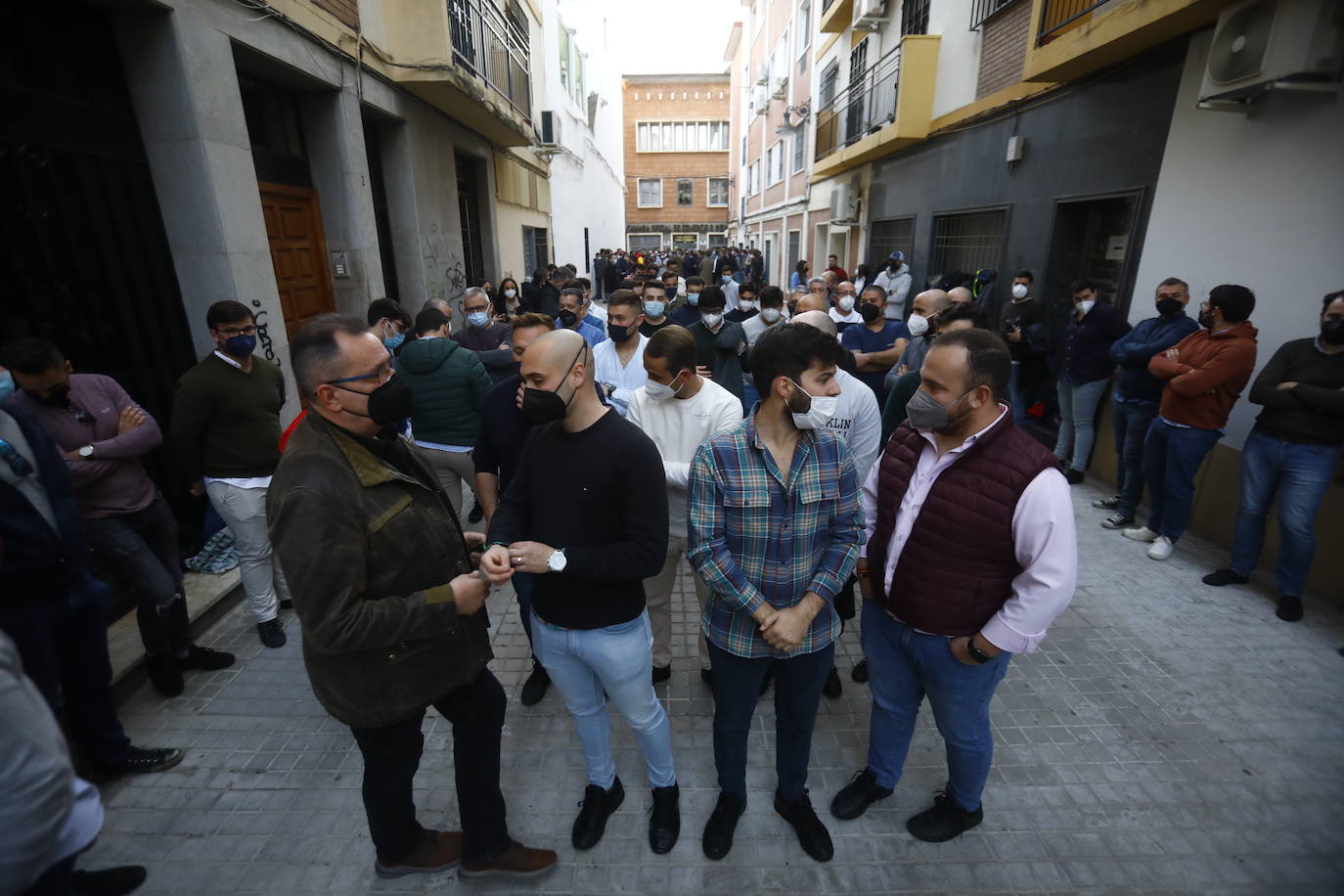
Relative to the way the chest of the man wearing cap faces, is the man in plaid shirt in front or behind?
in front

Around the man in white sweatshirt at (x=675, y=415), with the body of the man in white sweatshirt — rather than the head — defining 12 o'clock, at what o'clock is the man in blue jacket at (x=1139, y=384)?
The man in blue jacket is roughly at 8 o'clock from the man in white sweatshirt.

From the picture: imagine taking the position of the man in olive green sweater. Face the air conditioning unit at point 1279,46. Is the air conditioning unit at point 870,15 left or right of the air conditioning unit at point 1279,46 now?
left

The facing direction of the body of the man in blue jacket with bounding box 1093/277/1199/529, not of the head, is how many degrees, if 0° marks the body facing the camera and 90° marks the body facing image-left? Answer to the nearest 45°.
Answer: approximately 45°

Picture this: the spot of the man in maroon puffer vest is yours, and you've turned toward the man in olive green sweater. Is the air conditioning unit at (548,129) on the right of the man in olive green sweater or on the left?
right

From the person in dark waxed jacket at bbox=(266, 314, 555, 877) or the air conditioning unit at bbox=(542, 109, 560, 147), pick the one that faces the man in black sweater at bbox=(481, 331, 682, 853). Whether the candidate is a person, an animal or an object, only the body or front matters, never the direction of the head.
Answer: the person in dark waxed jacket

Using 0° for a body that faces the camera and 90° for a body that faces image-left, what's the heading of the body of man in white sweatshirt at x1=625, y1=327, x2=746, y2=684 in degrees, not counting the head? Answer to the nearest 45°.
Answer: approximately 0°

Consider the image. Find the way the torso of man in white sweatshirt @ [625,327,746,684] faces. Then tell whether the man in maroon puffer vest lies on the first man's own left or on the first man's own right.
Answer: on the first man's own left

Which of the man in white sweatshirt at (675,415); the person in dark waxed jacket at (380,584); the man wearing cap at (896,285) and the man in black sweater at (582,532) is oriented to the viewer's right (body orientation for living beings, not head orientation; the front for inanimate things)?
the person in dark waxed jacket

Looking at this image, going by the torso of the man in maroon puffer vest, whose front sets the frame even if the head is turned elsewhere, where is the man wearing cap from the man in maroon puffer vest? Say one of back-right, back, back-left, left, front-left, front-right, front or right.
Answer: back-right

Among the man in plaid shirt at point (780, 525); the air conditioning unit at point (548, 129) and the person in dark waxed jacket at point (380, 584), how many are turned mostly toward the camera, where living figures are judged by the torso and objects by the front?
1

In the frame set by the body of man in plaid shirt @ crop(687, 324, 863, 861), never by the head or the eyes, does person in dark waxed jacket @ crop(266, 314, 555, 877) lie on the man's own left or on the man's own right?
on the man's own right

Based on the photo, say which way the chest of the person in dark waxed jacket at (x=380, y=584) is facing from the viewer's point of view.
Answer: to the viewer's right

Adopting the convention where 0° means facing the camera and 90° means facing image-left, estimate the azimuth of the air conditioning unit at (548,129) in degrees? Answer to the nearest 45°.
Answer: approximately 270°

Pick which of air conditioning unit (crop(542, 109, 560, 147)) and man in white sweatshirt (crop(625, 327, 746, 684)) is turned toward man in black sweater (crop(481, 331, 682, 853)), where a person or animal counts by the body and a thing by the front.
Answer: the man in white sweatshirt
